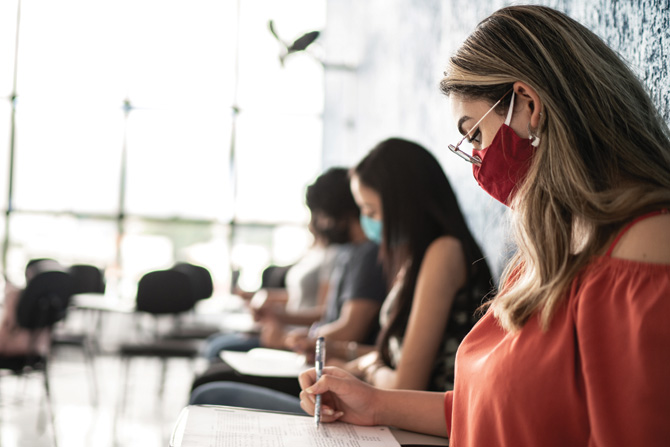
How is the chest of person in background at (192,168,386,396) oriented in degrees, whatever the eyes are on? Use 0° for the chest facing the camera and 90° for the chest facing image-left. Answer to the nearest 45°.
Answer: approximately 90°

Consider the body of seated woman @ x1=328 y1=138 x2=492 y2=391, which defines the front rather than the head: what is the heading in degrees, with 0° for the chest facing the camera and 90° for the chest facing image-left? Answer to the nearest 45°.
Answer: approximately 90°

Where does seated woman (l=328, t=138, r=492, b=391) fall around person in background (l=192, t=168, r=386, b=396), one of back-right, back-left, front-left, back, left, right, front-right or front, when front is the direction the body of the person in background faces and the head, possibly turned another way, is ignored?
left

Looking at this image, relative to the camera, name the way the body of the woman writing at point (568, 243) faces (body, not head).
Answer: to the viewer's left

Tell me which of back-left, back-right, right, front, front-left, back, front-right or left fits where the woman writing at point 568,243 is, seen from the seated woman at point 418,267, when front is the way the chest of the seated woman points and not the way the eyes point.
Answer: left

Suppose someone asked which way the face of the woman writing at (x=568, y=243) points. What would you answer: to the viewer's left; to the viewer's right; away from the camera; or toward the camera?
to the viewer's left

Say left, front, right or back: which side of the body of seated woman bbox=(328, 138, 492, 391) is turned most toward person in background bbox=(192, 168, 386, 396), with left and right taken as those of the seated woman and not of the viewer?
right

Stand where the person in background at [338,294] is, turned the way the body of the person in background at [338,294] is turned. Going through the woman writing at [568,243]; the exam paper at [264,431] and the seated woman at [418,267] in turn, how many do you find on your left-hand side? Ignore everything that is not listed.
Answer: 3

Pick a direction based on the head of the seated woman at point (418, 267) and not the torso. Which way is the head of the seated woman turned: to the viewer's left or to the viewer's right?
to the viewer's left

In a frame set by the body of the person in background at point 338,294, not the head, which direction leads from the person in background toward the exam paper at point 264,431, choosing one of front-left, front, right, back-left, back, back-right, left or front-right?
left

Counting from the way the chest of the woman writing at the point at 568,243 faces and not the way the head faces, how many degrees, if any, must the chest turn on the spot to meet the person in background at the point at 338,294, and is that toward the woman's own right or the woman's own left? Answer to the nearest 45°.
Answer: approximately 90° to the woman's own right
